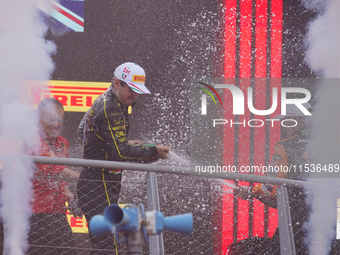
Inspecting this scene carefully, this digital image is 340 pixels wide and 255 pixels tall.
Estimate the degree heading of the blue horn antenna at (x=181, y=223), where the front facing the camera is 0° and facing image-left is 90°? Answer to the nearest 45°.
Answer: approximately 270°

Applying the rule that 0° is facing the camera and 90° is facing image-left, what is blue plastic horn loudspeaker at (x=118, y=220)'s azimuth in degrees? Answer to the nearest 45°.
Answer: approximately 45°
